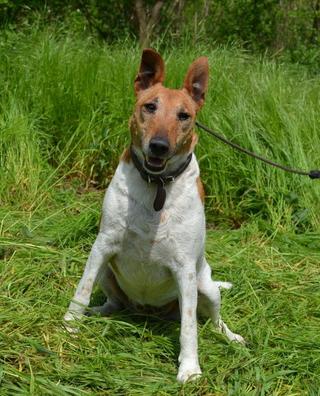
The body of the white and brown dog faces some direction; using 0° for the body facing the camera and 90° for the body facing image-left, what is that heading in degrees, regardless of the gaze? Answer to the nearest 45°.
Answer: approximately 0°
